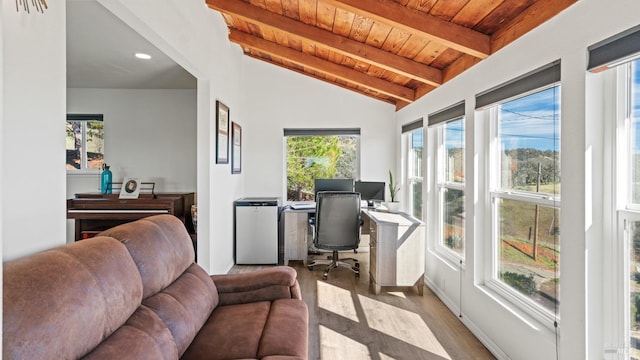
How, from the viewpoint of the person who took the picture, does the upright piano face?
facing the viewer

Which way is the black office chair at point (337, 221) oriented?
away from the camera

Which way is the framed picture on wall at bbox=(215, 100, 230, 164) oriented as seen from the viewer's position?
to the viewer's right

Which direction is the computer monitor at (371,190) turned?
toward the camera

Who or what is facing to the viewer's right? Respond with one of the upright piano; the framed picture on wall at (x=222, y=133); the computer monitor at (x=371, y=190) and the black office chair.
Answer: the framed picture on wall

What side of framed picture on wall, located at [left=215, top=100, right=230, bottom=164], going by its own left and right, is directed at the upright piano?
back

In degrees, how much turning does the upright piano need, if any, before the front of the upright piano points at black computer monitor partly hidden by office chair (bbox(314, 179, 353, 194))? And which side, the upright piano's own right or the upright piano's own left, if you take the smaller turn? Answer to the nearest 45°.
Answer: approximately 90° to the upright piano's own left

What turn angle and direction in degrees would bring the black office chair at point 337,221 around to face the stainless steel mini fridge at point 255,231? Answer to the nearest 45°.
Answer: approximately 90° to its left

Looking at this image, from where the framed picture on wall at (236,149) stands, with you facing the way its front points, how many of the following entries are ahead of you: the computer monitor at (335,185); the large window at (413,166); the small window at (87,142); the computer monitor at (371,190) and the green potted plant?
4

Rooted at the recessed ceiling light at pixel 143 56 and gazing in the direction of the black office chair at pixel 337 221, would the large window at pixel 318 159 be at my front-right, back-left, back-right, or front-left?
front-left

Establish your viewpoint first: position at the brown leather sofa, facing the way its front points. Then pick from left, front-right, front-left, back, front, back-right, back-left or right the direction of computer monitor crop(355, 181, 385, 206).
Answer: left

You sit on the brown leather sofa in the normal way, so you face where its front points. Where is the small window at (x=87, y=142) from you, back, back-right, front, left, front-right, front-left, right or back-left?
back-left

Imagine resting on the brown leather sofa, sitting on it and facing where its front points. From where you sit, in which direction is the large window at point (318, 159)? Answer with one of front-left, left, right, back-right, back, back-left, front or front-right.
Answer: left

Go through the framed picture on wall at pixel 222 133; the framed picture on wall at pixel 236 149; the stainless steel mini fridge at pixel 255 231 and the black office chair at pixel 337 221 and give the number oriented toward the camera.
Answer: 1

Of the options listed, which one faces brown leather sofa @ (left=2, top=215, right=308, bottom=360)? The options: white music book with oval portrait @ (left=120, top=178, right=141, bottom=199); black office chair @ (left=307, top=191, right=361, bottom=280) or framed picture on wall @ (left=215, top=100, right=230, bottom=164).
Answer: the white music book with oval portrait

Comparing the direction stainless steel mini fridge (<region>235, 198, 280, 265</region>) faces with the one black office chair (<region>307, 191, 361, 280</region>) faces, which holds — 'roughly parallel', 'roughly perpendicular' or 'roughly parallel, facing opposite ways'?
roughly parallel, facing opposite ways
